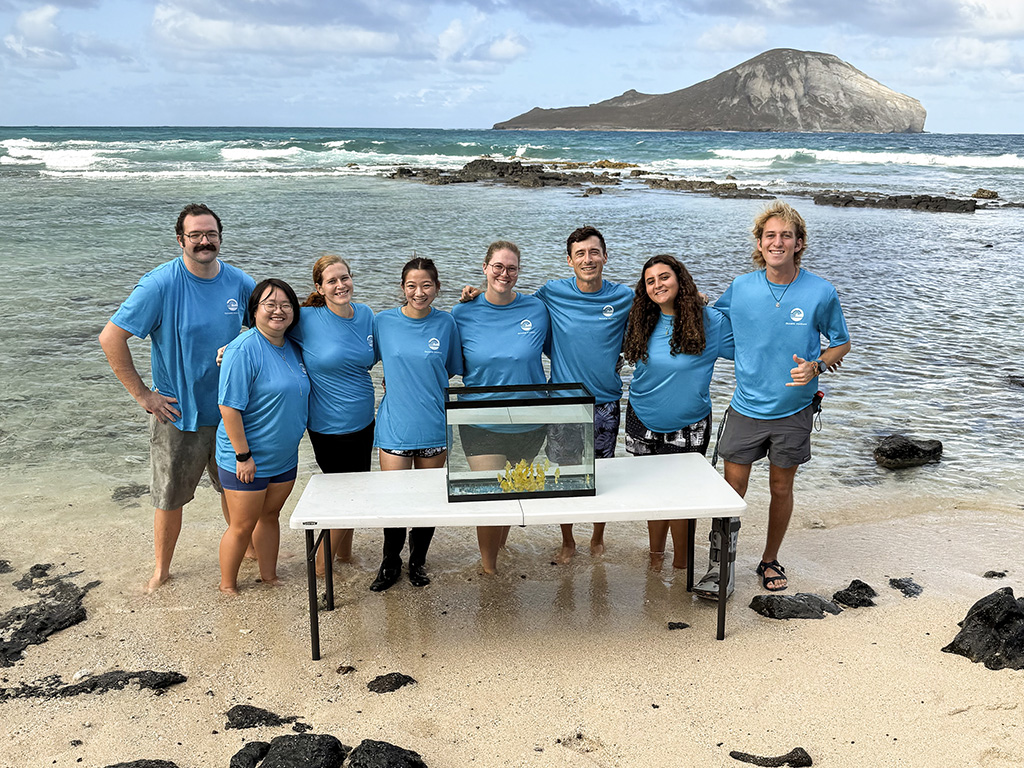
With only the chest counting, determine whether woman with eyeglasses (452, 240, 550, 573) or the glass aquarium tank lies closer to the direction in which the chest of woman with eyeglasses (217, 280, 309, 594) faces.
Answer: the glass aquarium tank

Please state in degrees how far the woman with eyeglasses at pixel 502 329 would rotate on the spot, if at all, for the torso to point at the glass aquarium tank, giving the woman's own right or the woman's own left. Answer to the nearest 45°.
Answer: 0° — they already face it

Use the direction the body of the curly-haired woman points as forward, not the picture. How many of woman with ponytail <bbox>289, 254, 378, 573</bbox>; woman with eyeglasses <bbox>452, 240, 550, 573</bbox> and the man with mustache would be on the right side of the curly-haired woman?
3
